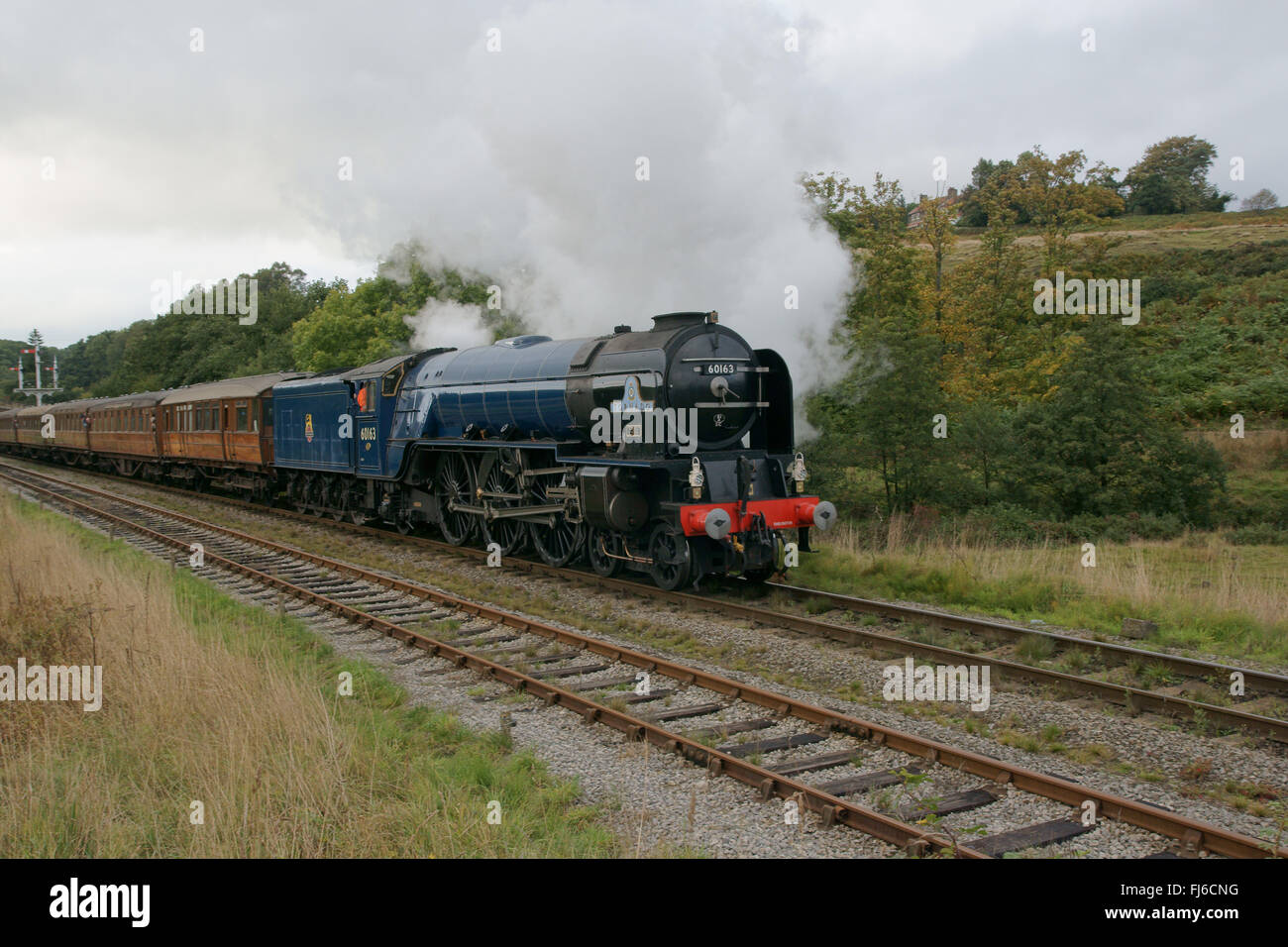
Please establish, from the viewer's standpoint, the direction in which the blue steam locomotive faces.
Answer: facing the viewer and to the right of the viewer
